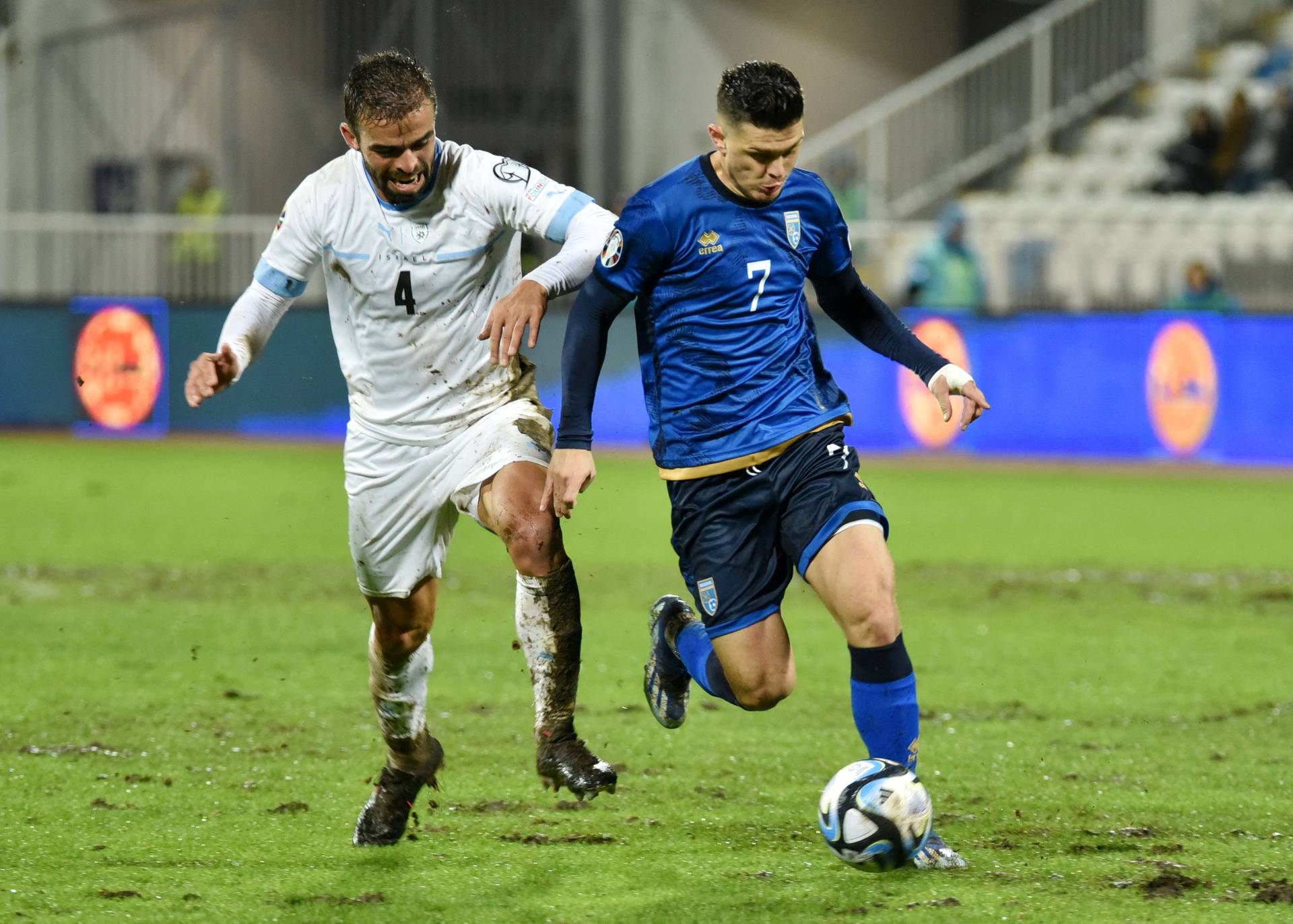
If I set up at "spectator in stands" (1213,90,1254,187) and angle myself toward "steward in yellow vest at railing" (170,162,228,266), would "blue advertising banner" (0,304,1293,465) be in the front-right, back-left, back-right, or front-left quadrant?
front-left

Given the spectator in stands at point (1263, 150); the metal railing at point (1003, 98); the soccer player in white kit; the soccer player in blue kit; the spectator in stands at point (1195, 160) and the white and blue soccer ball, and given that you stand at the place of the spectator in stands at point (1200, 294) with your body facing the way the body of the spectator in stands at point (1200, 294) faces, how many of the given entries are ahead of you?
3

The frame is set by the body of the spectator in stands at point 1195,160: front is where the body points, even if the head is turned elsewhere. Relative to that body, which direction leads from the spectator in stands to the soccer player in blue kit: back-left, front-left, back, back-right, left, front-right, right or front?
front-left

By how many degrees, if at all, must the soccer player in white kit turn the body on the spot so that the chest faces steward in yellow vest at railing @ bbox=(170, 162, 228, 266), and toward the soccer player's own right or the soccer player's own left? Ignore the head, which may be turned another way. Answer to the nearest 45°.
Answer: approximately 180°

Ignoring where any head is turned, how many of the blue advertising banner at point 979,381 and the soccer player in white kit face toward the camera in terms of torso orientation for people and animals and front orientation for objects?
2

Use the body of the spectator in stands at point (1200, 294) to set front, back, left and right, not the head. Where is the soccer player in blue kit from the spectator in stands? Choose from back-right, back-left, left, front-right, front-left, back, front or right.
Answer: front

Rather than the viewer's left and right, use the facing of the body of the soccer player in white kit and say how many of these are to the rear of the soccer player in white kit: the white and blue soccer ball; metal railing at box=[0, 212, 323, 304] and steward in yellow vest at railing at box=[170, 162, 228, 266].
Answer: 2

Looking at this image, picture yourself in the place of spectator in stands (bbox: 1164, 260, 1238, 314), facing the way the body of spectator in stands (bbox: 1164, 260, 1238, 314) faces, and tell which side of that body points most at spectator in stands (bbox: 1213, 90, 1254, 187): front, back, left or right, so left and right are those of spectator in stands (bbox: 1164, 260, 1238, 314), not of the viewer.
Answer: back

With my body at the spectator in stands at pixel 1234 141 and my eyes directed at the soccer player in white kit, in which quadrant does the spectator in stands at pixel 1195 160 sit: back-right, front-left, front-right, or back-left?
front-right

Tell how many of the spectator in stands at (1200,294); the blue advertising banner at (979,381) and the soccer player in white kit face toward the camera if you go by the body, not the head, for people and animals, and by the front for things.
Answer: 3

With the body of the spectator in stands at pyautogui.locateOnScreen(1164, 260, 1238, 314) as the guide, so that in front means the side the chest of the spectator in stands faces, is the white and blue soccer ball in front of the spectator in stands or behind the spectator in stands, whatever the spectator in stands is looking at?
in front

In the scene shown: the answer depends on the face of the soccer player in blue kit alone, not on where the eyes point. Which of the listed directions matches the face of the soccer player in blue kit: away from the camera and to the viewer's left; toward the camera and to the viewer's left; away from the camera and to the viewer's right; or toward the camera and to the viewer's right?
toward the camera and to the viewer's right

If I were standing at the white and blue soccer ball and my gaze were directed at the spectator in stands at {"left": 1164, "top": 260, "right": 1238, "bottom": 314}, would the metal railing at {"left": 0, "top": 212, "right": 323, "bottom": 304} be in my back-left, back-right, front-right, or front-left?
front-left

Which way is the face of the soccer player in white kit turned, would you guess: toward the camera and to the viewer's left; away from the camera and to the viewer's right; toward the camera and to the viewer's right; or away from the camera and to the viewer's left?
toward the camera and to the viewer's right

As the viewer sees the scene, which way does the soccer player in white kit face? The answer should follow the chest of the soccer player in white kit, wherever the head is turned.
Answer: toward the camera

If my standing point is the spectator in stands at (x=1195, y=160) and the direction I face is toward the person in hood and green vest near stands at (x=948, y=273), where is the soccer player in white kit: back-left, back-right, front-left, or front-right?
front-left

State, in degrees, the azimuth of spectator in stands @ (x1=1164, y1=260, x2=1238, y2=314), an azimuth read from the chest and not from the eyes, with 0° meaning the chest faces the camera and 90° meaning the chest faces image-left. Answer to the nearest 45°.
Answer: approximately 0°
